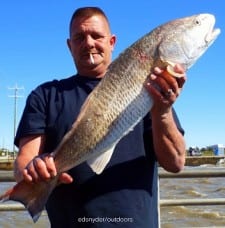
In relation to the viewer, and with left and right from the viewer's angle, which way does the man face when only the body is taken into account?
facing the viewer
